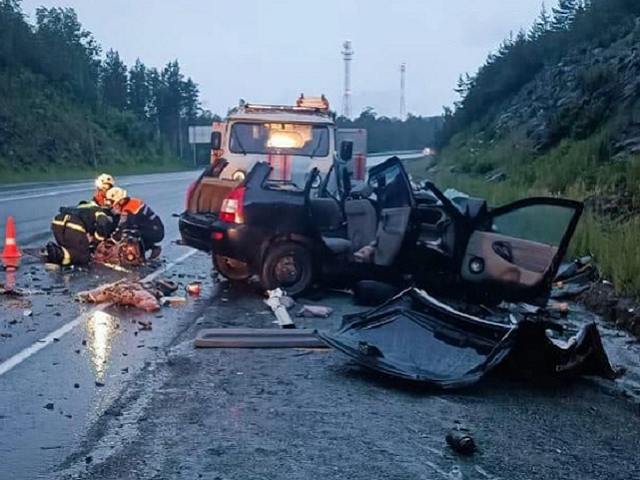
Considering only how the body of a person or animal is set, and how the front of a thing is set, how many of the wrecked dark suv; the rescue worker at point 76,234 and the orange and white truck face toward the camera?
1

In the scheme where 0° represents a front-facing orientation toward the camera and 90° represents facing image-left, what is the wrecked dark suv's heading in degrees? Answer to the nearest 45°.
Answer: approximately 225°

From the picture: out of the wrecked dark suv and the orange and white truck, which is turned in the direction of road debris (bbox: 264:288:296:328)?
the orange and white truck

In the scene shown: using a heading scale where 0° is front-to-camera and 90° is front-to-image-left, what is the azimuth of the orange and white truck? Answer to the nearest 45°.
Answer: approximately 0°

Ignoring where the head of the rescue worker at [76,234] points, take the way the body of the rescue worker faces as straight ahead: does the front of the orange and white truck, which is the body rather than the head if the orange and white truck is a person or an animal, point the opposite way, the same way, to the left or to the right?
to the right

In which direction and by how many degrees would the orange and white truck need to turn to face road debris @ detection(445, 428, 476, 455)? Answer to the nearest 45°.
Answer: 0° — it already faces it

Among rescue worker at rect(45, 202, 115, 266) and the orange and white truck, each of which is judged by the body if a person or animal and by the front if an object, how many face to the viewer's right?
1

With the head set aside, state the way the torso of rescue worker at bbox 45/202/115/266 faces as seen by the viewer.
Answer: to the viewer's right

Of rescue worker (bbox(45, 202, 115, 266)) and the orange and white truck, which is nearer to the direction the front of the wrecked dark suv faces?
the orange and white truck

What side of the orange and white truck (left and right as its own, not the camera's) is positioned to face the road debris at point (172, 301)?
front
